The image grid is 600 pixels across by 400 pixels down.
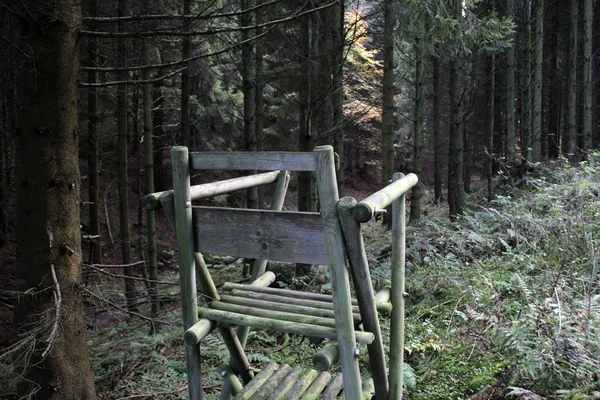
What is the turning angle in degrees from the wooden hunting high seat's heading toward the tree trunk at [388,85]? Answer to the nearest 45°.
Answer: approximately 45° to its left

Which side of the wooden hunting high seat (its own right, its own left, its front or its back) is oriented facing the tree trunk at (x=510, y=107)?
front

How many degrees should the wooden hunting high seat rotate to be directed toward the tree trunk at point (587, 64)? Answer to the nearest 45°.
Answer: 0° — it already faces it

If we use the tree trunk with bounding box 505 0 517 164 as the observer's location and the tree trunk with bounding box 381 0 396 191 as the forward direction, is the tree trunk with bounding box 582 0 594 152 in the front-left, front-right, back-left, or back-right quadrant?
back-left

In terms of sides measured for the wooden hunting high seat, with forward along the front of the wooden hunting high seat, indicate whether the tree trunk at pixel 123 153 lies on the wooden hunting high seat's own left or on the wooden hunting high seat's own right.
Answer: on the wooden hunting high seat's own left

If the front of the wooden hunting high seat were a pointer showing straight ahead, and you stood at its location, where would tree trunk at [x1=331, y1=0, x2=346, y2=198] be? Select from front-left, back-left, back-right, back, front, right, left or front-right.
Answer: front-left

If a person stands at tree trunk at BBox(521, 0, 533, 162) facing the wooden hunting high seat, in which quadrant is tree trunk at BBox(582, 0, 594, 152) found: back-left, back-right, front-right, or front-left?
back-left

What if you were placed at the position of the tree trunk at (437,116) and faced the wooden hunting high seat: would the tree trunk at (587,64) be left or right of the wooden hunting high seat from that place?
left

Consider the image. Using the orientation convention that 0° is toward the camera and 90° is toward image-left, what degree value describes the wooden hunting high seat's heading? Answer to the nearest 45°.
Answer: approximately 225°

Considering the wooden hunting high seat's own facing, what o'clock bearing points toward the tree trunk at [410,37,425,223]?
The tree trunk is roughly at 11 o'clock from the wooden hunting high seat.

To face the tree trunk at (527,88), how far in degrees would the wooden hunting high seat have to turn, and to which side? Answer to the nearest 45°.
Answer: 0° — it already faces it

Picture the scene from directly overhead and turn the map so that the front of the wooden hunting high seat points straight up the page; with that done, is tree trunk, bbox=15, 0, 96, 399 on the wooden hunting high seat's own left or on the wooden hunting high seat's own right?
on the wooden hunting high seat's own left

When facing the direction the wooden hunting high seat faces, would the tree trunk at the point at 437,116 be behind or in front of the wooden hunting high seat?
in front
